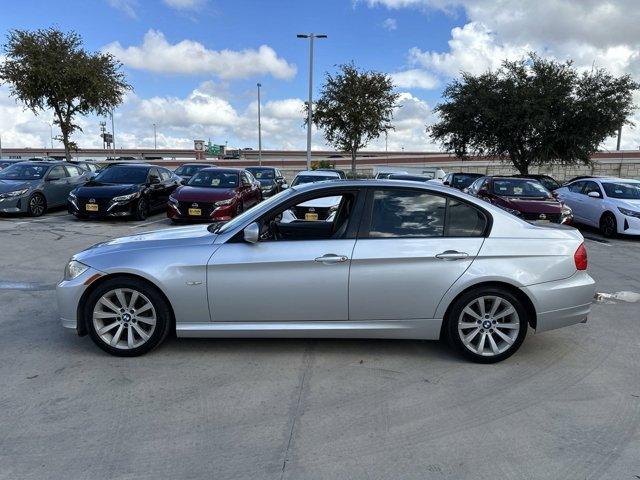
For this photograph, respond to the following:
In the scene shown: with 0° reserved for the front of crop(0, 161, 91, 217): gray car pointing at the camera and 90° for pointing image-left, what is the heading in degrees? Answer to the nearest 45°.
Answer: approximately 45°

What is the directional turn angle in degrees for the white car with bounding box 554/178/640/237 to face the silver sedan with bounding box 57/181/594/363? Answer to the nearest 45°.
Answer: approximately 45° to its right

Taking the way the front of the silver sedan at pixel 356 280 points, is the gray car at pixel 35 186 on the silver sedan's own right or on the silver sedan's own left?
on the silver sedan's own right

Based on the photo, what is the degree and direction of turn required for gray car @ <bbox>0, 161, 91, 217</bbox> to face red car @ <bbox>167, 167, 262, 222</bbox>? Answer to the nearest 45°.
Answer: approximately 90° to its left

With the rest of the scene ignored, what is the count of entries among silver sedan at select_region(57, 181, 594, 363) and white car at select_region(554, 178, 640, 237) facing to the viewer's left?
1

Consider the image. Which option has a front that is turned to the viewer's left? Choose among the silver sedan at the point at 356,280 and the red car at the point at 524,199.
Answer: the silver sedan

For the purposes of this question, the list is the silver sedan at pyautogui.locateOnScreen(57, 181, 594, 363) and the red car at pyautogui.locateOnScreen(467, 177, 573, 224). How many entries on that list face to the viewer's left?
1

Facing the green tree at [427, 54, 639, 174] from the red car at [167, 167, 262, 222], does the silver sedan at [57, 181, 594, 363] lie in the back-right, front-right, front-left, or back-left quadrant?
back-right

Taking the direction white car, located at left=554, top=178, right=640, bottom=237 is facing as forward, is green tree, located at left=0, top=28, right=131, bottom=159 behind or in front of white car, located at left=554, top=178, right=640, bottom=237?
behind

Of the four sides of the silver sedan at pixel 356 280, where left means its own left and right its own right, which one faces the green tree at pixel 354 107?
right

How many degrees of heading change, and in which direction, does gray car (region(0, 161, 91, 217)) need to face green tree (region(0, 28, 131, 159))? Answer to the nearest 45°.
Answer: approximately 135° to its right

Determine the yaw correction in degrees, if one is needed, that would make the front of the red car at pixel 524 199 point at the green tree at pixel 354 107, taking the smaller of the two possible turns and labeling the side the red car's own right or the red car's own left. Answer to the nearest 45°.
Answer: approximately 180°
